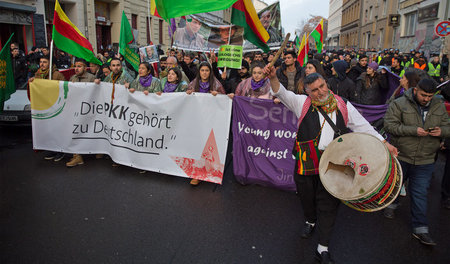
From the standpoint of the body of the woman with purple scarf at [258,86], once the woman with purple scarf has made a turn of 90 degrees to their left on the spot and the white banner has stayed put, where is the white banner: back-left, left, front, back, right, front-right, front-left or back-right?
back

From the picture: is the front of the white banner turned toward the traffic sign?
no

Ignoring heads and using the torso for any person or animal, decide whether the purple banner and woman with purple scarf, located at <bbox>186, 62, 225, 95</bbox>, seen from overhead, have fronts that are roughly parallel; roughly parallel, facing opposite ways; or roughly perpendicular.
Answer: roughly parallel

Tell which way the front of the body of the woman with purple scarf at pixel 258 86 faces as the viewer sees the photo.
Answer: toward the camera

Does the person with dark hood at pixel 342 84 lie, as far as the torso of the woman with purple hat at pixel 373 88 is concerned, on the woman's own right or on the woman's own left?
on the woman's own right

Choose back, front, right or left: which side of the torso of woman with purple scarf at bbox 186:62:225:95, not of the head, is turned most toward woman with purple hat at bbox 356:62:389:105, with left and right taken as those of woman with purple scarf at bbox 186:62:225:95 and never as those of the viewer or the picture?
left

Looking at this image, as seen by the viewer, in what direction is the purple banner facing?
toward the camera

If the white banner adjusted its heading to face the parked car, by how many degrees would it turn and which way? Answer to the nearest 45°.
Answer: approximately 135° to its right

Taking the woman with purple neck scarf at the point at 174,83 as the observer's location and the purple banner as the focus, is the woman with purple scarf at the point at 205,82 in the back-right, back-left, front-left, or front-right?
front-left

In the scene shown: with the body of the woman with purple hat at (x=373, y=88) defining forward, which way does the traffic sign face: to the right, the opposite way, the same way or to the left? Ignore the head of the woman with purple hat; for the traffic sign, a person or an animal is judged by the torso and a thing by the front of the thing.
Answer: the same way

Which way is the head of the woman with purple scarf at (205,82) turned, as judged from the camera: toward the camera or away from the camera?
toward the camera

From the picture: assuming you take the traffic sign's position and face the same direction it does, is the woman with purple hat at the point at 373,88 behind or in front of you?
in front

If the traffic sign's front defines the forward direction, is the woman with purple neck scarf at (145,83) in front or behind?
in front

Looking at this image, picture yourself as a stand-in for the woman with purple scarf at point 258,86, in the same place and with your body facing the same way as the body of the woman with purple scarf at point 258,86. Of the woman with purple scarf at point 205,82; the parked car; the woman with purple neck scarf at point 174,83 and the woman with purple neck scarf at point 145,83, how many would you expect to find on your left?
0

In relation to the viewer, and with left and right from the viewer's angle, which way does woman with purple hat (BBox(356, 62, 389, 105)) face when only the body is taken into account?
facing the viewer

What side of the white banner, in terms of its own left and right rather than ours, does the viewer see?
front

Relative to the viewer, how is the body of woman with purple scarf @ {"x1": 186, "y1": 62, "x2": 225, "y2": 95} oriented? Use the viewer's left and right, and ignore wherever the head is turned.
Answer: facing the viewer

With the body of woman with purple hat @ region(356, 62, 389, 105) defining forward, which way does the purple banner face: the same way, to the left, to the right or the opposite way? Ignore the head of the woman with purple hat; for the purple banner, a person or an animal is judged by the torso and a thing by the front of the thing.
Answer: the same way

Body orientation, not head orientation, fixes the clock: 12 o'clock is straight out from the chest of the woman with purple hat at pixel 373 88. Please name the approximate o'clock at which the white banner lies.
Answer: The white banner is roughly at 2 o'clock from the woman with purple hat.
